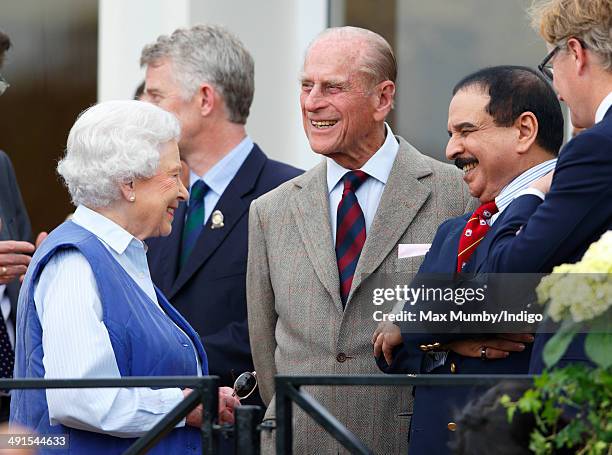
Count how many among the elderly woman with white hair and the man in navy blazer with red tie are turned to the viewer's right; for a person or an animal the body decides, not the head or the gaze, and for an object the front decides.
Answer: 1

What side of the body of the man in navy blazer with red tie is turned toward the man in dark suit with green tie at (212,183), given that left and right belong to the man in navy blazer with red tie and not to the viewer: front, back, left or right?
right

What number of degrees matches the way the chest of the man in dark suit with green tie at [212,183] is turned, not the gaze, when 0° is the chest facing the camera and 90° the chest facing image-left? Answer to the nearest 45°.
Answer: approximately 45°

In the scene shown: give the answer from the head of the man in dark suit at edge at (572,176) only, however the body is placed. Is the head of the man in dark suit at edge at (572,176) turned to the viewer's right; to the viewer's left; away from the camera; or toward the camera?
to the viewer's left

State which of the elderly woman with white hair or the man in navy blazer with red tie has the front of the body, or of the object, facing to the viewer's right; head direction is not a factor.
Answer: the elderly woman with white hair

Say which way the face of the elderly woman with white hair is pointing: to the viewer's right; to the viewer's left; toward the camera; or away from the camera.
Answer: to the viewer's right

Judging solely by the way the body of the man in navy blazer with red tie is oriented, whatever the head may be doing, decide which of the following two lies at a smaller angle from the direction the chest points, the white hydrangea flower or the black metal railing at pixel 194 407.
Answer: the black metal railing

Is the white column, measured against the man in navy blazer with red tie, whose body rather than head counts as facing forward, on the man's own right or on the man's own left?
on the man's own right

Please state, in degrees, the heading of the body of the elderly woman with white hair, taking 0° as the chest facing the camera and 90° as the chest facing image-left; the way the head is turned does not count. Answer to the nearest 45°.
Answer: approximately 270°

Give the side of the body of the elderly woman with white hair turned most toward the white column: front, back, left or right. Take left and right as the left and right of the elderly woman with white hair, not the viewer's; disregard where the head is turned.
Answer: left

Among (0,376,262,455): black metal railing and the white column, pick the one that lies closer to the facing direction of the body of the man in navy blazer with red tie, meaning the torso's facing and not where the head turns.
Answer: the black metal railing
